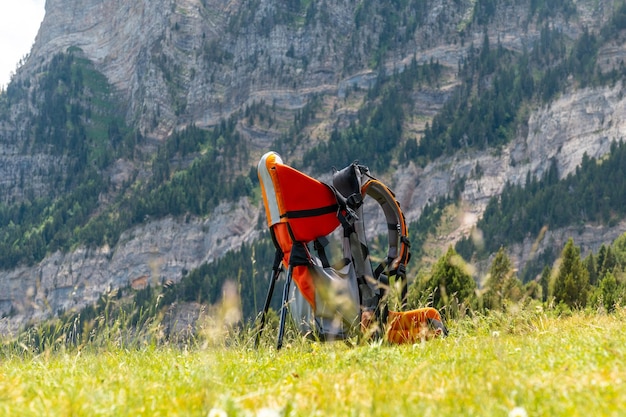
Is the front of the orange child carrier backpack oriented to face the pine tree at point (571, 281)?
no
